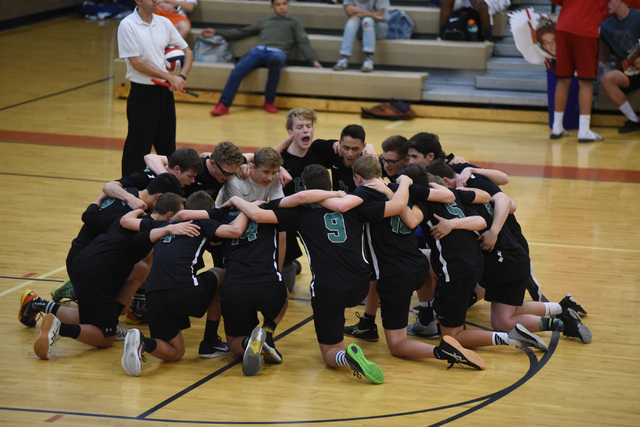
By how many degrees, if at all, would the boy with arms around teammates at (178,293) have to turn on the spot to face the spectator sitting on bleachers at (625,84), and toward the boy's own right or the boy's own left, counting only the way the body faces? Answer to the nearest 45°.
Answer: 0° — they already face them

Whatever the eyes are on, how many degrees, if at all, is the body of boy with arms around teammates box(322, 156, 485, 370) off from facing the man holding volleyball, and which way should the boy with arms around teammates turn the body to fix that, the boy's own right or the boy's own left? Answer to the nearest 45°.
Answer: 0° — they already face them

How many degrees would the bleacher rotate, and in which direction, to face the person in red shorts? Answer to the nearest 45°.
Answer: approximately 45° to its left

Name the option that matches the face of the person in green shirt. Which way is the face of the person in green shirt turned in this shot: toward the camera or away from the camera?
toward the camera

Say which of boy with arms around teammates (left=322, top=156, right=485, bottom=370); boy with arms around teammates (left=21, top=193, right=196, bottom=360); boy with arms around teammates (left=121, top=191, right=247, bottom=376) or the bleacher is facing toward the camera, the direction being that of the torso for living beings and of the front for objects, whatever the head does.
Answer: the bleacher

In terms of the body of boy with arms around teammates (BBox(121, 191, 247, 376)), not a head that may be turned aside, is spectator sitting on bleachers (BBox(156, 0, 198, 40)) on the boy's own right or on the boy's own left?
on the boy's own left

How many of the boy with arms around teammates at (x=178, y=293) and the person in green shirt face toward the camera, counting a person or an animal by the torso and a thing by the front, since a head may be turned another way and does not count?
1

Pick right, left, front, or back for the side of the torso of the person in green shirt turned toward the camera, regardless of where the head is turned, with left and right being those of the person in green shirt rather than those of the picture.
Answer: front

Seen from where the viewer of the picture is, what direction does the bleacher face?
facing the viewer

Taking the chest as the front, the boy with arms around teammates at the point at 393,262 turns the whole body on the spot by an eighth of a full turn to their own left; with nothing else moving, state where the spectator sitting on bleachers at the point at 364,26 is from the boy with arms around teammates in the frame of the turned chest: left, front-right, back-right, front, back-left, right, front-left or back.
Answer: right

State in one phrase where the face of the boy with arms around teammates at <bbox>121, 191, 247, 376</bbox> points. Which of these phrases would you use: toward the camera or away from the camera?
away from the camera

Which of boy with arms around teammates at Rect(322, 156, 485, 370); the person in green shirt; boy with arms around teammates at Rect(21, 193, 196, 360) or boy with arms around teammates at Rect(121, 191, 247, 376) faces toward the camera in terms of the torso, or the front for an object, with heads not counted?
the person in green shirt

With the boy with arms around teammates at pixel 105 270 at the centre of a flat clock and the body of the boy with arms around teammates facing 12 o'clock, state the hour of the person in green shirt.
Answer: The person in green shirt is roughly at 11 o'clock from the boy with arms around teammates.

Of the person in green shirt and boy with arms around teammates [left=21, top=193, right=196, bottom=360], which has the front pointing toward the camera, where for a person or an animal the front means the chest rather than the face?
the person in green shirt

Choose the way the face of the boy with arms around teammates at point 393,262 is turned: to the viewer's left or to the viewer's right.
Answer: to the viewer's left

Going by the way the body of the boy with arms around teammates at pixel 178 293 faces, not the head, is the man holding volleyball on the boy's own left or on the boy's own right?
on the boy's own left

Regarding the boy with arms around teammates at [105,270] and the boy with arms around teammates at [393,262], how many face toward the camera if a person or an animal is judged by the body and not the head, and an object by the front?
0

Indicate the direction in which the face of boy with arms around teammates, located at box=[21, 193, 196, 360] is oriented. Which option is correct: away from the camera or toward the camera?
away from the camera

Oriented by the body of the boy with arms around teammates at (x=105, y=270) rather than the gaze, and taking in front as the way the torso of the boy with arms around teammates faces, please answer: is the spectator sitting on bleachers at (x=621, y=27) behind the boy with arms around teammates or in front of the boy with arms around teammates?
in front
